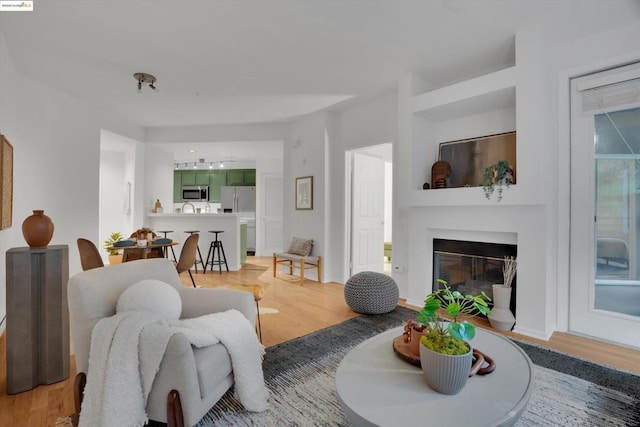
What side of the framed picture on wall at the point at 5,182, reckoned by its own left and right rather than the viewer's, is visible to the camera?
right

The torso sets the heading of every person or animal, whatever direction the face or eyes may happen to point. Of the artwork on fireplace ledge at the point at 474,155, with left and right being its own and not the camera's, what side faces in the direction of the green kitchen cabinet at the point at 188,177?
right

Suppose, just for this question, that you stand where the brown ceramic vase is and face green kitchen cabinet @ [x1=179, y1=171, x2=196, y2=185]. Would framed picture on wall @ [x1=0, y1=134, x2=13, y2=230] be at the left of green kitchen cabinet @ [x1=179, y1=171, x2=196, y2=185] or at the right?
left

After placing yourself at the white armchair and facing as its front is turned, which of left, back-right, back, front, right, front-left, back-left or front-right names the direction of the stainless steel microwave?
back-left

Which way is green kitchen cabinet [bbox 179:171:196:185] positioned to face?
toward the camera

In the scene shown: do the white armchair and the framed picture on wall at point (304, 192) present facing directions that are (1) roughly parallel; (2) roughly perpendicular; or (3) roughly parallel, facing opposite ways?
roughly perpendicular

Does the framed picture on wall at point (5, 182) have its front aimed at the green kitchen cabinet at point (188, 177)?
no

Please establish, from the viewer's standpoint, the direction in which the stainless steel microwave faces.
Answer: facing the viewer

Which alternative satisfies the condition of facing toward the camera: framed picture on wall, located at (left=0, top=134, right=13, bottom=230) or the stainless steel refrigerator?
the stainless steel refrigerator

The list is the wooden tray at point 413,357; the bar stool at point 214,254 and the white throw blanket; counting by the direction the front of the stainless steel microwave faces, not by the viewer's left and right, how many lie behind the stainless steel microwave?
0

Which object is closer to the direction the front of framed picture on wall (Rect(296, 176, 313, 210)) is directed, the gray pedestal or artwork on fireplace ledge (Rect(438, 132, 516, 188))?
the gray pedestal

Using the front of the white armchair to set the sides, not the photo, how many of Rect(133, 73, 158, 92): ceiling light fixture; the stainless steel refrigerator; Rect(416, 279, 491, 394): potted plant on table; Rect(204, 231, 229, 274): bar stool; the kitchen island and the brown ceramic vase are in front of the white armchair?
1

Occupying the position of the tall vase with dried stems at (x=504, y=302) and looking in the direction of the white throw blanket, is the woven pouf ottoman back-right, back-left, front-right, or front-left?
front-right

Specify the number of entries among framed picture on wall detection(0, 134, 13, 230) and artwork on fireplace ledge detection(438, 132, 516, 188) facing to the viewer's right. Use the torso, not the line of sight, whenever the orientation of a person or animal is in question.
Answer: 1

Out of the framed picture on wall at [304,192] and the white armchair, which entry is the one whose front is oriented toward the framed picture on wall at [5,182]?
the framed picture on wall at [304,192]

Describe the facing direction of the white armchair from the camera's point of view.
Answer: facing the viewer and to the right of the viewer
